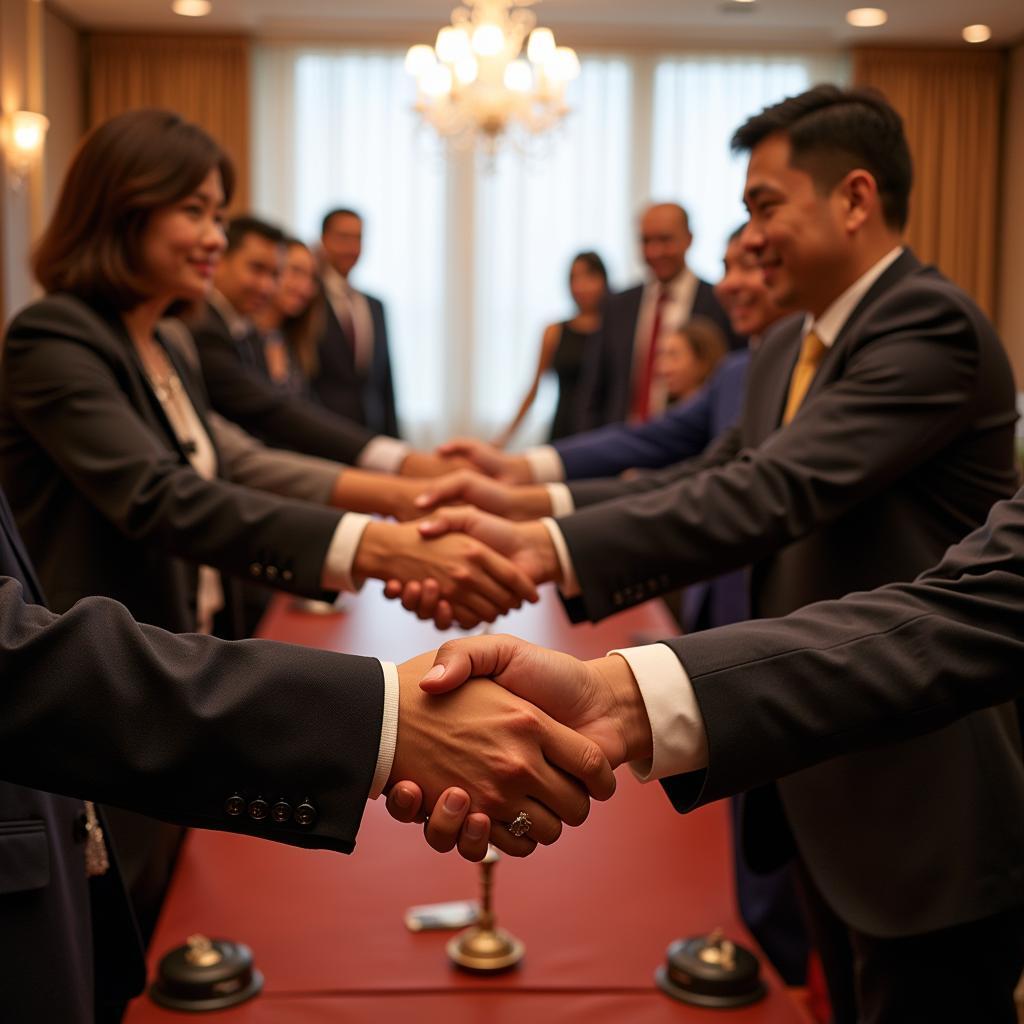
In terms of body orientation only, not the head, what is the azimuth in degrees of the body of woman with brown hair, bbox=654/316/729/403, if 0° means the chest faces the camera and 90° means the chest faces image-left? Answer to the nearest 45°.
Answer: approximately 45°

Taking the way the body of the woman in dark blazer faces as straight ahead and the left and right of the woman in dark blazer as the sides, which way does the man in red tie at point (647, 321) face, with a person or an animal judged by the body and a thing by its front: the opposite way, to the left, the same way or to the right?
to the right

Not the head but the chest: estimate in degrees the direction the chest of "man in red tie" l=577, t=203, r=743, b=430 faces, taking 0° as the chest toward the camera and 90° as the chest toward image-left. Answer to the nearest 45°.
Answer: approximately 0°

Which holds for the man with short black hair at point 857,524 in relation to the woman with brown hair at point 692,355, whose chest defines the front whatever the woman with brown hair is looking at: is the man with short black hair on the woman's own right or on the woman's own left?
on the woman's own left

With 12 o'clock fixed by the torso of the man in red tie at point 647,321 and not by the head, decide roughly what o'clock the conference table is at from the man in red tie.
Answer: The conference table is roughly at 12 o'clock from the man in red tie.

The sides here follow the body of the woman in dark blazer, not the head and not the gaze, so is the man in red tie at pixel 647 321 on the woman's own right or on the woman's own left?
on the woman's own left

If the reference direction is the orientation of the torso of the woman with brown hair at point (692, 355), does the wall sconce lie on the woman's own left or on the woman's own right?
on the woman's own right

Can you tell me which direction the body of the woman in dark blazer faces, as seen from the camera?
to the viewer's right
